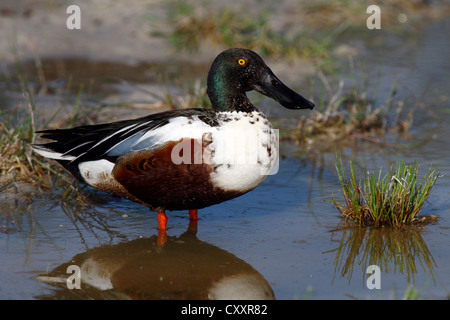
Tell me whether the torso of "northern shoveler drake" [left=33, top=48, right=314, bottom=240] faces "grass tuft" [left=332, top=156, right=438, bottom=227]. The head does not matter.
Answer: yes

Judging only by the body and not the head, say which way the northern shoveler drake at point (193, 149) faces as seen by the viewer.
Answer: to the viewer's right
